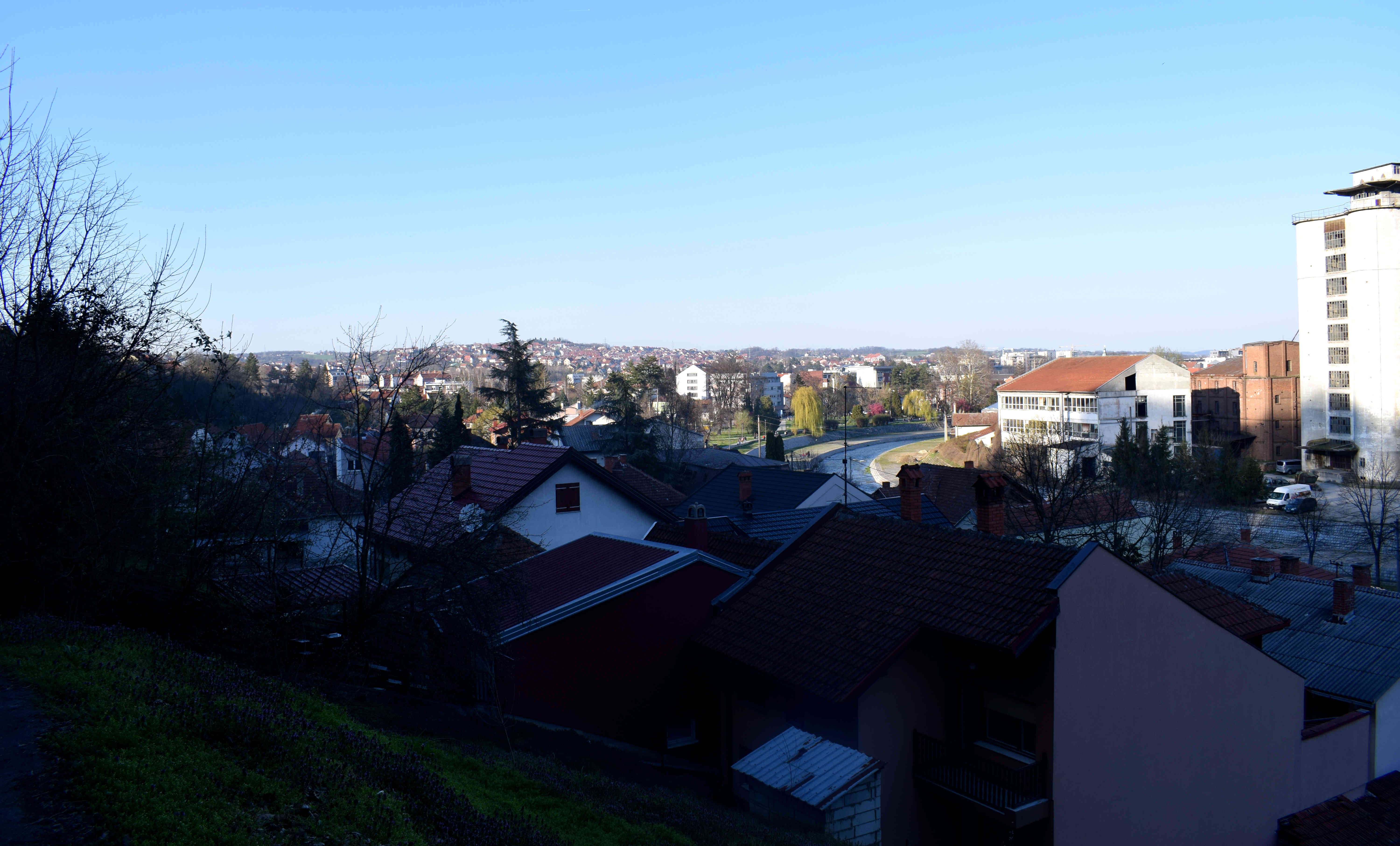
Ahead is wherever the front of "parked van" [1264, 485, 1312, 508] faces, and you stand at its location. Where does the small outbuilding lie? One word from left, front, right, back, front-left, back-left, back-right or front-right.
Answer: front-left

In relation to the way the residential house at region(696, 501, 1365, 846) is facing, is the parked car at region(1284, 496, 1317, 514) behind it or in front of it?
behind

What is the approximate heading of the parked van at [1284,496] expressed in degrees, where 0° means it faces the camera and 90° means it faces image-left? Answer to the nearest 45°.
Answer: approximately 45°

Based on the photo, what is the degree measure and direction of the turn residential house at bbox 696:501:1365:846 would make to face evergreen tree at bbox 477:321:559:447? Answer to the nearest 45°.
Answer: approximately 90° to its right

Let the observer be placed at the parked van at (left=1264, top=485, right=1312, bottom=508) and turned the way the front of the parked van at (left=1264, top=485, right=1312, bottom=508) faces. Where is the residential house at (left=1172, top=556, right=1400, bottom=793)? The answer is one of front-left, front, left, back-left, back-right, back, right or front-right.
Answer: front-left

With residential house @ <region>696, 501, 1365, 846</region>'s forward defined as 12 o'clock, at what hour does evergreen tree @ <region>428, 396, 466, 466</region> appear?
The evergreen tree is roughly at 3 o'clock from the residential house.

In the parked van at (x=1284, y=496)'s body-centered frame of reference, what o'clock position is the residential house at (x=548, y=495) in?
The residential house is roughly at 11 o'clock from the parked van.
